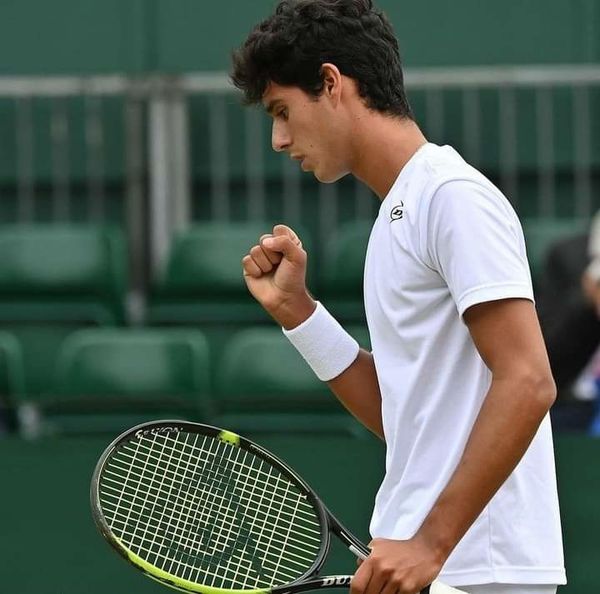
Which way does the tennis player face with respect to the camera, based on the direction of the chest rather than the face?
to the viewer's left

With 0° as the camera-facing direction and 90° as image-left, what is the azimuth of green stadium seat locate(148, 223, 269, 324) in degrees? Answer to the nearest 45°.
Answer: approximately 0°

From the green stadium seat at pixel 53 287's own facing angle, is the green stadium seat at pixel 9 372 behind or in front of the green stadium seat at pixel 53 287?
in front

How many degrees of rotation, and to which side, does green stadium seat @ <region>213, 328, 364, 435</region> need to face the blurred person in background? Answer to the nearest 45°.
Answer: approximately 90° to its left

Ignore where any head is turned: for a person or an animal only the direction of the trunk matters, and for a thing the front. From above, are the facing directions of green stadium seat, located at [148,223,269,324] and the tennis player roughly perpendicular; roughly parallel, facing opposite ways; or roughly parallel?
roughly perpendicular

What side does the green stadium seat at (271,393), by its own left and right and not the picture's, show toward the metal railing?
back

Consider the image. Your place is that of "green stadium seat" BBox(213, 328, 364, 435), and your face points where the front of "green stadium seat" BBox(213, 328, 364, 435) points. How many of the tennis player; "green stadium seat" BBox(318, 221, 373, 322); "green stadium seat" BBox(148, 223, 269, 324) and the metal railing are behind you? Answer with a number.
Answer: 3

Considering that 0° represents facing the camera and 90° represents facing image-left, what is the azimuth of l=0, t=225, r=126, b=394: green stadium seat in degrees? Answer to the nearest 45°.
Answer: approximately 0°

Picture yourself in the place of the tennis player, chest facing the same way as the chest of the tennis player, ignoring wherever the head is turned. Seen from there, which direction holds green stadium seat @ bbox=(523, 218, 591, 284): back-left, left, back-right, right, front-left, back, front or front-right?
right

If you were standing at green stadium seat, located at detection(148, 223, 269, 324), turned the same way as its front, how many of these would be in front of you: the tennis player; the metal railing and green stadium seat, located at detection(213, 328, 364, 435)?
2

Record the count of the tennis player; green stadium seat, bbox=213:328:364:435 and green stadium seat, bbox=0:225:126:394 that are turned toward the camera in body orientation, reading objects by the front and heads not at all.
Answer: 2

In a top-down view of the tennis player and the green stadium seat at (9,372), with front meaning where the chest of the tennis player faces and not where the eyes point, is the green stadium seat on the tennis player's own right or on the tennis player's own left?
on the tennis player's own right
